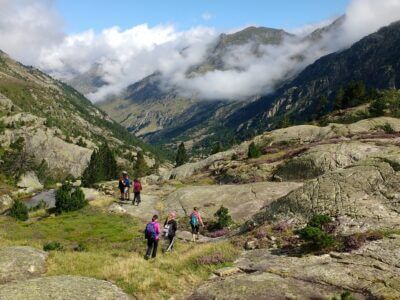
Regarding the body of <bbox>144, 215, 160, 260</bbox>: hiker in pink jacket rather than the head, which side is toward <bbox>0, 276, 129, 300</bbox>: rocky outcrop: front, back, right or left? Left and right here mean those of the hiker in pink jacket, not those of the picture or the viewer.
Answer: back

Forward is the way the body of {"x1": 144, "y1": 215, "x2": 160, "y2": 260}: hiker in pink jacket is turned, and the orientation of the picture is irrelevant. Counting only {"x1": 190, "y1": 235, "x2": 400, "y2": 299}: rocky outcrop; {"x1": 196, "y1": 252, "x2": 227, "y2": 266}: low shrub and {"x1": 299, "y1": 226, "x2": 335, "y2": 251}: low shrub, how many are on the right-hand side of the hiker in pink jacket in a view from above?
3

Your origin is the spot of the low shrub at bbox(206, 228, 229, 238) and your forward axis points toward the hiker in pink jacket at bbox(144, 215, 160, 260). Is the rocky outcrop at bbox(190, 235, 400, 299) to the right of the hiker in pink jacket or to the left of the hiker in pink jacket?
left

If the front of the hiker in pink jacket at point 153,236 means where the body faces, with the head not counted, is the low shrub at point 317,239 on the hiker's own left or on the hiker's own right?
on the hiker's own right

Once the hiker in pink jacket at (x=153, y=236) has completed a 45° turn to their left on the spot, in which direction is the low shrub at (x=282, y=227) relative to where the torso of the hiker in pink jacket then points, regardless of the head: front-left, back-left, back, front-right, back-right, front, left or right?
right

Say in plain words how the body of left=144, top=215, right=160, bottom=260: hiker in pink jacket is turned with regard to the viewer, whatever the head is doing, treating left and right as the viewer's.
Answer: facing away from the viewer and to the right of the viewer

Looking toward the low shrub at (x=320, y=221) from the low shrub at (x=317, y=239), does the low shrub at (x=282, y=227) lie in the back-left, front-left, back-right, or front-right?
front-left

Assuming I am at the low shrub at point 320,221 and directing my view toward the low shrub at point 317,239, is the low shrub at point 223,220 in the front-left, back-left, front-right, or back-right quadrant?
back-right

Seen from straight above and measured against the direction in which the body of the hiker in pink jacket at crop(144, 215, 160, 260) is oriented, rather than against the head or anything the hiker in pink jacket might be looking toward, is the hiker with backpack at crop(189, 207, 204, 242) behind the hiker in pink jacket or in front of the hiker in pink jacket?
in front

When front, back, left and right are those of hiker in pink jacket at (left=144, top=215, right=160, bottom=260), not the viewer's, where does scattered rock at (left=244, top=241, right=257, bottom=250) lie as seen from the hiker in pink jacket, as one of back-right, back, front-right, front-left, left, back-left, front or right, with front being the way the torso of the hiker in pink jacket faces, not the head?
front-right

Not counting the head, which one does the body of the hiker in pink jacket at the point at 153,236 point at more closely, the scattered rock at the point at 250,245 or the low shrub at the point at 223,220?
the low shrub

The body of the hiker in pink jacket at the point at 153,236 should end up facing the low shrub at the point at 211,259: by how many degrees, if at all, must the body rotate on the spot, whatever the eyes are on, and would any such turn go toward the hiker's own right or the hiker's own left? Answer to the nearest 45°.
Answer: approximately 90° to the hiker's own right
